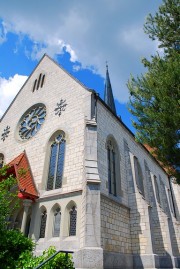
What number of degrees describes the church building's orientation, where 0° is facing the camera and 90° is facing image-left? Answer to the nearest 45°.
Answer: approximately 45°

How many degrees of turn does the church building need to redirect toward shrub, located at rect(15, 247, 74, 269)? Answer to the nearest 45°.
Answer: approximately 45° to its left
